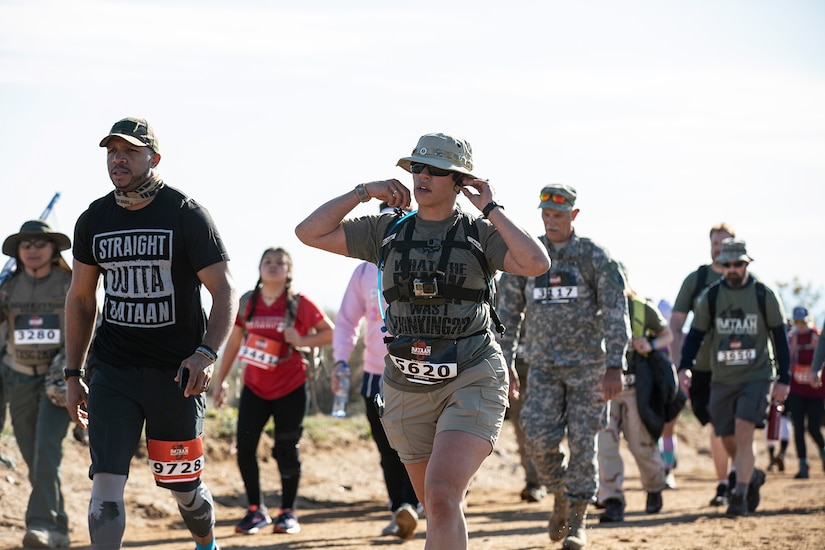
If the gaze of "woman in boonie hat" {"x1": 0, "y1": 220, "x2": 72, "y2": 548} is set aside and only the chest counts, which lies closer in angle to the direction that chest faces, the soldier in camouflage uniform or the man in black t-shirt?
the man in black t-shirt

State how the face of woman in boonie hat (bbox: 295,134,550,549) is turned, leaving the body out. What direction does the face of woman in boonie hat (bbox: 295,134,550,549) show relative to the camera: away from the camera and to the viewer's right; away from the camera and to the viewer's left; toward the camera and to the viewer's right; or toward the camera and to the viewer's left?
toward the camera and to the viewer's left

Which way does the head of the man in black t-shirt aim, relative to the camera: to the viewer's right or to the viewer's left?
to the viewer's left

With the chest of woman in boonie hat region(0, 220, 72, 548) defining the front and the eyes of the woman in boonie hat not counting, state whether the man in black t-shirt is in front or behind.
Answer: in front

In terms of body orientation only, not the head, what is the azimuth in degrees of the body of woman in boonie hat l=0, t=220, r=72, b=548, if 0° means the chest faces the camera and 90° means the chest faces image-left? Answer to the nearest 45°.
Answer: approximately 0°

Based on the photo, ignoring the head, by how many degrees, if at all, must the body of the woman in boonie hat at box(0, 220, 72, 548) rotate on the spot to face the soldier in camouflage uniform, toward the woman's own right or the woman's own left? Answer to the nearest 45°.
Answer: approximately 45° to the woman's own left

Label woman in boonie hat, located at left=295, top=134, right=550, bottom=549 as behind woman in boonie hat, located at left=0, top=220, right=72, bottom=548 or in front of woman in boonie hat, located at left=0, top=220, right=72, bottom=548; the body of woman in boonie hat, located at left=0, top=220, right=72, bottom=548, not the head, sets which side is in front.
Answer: in front

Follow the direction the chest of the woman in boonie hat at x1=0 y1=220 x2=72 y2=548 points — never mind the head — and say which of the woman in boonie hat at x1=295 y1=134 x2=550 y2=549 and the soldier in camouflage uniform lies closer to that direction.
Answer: the woman in boonie hat
